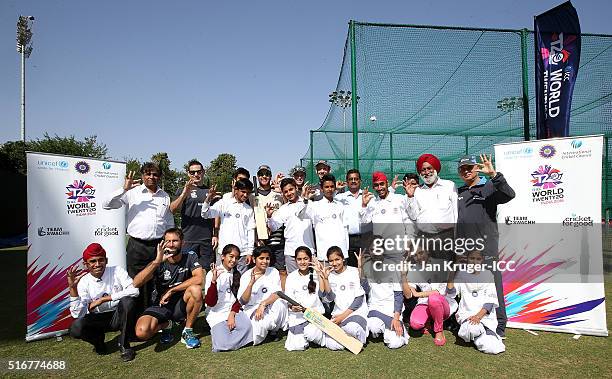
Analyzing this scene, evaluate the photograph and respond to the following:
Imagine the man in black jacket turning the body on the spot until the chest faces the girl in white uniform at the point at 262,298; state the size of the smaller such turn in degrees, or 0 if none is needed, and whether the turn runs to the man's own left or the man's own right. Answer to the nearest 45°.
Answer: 0° — they already face them

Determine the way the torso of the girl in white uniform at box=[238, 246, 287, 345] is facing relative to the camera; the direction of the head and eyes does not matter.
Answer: toward the camera

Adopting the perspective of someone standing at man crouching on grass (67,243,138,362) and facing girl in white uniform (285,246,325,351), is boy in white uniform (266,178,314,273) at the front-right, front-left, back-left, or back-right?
front-left

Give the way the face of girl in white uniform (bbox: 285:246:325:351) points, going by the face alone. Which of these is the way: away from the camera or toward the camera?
toward the camera

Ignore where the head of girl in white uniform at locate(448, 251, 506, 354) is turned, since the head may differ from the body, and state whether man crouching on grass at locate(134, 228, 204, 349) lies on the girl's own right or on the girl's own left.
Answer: on the girl's own right

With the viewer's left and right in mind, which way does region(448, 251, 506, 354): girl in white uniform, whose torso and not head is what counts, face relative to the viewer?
facing the viewer

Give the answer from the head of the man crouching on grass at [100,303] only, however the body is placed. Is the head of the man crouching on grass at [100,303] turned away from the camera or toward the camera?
toward the camera

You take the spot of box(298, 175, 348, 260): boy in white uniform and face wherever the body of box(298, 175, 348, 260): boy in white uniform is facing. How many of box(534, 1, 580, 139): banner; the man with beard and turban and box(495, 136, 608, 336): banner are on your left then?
3

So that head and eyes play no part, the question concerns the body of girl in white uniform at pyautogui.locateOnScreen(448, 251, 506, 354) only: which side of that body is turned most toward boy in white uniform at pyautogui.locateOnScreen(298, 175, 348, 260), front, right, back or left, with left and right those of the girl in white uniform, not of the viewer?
right

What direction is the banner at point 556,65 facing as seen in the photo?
toward the camera

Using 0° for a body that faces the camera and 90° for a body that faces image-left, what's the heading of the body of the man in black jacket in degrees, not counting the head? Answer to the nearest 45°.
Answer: approximately 45°

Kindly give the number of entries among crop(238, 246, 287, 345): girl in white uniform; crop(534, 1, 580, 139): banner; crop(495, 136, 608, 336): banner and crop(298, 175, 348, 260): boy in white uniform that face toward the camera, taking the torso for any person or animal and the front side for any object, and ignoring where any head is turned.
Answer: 4
